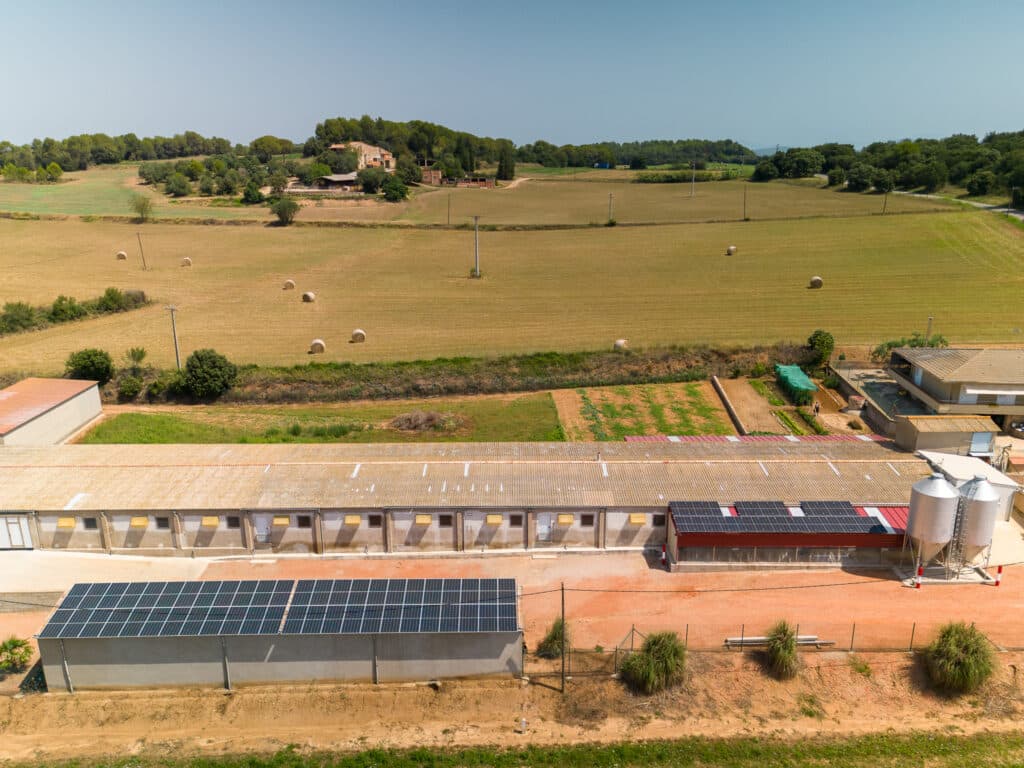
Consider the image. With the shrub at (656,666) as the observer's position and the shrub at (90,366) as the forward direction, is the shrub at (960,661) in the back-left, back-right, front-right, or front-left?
back-right

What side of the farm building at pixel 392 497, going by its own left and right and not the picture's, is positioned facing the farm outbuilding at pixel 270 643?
front

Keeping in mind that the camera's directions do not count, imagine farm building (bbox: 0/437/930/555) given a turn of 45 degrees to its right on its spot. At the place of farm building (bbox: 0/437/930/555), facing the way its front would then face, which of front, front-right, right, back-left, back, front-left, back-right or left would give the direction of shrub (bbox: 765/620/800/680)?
left

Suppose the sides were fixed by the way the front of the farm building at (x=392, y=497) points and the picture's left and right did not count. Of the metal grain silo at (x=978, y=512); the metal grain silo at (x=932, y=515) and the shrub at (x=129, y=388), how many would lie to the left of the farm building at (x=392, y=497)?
2

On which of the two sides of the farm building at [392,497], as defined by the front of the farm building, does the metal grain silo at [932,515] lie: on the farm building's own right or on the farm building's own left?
on the farm building's own left

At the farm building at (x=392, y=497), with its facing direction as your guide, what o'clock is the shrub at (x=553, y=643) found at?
The shrub is roughly at 11 o'clock from the farm building.

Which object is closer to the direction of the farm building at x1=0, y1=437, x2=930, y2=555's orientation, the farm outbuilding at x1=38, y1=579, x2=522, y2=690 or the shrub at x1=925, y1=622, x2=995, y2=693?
the farm outbuilding

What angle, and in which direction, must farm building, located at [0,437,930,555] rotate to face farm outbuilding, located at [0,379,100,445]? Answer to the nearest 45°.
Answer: approximately 135° to its right

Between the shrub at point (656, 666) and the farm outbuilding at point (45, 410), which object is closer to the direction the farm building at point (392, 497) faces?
the shrub

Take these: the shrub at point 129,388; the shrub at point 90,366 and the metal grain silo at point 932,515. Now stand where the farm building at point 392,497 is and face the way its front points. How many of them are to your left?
1

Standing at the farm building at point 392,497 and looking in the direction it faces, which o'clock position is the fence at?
The fence is roughly at 10 o'clock from the farm building.

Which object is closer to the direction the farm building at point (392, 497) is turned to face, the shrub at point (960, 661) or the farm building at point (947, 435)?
the shrub

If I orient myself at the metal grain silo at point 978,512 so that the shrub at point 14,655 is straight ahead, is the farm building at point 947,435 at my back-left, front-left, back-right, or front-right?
back-right

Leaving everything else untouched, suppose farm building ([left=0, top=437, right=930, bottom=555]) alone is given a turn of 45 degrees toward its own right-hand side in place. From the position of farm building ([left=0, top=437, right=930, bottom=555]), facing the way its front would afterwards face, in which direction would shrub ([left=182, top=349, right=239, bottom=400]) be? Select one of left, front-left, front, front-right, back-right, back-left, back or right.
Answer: right

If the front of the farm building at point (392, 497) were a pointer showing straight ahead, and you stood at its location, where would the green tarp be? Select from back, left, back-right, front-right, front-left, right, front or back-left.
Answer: back-left

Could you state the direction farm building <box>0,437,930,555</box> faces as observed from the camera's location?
facing the viewer

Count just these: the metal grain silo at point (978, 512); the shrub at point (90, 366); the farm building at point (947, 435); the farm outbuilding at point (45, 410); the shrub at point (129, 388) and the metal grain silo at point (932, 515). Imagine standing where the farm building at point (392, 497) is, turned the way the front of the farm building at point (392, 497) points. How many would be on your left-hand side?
3
